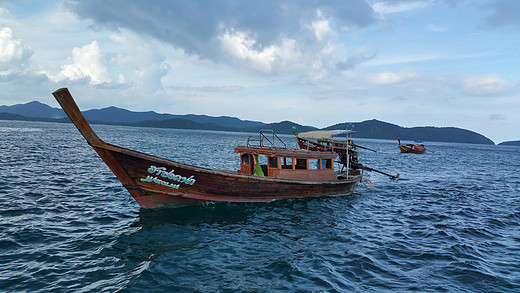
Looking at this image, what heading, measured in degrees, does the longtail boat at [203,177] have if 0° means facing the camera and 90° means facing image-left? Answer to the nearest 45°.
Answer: approximately 45°

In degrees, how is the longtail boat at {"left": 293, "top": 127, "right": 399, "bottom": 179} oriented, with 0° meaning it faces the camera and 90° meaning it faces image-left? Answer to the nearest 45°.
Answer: approximately 135°
